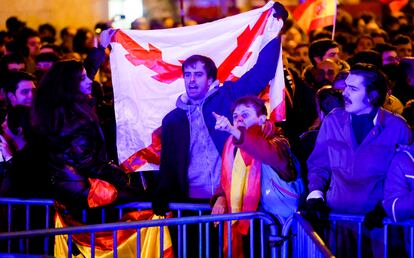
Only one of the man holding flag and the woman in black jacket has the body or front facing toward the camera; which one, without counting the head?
the man holding flag

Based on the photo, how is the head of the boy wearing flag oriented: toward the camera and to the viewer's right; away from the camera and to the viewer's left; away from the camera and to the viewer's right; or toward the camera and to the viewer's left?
toward the camera and to the viewer's left

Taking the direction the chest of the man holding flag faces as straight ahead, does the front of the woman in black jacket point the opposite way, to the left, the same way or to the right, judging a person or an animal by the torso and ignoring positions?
to the left

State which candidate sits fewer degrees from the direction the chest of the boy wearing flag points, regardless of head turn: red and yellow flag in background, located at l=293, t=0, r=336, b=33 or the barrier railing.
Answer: the barrier railing

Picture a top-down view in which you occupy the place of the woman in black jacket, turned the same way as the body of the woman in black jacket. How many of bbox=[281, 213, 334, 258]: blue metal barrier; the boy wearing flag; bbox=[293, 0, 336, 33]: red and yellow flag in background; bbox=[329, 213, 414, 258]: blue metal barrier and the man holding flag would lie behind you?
0

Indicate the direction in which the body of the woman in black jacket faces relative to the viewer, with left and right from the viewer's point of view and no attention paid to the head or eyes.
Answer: facing to the right of the viewer

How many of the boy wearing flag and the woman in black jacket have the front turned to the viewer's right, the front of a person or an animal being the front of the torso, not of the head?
1

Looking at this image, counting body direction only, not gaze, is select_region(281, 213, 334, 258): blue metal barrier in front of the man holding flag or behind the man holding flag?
in front

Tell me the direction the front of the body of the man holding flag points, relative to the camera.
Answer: toward the camera

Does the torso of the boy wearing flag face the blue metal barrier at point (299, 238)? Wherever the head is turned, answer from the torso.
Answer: no

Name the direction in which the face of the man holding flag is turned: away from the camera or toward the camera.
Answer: toward the camera

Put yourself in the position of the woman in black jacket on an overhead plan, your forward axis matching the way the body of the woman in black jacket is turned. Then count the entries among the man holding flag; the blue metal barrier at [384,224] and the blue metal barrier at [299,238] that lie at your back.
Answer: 0

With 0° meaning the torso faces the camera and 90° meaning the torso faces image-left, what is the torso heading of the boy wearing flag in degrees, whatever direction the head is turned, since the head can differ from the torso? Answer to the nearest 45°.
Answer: approximately 45°

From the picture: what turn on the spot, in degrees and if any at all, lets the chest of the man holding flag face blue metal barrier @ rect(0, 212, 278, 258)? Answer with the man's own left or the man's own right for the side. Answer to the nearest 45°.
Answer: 0° — they already face it
